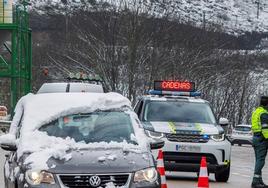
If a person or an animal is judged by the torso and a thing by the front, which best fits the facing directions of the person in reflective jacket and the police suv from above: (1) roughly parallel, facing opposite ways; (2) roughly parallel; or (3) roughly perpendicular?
roughly perpendicular

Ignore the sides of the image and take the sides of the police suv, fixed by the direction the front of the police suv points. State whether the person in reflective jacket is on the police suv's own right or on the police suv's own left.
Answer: on the police suv's own left

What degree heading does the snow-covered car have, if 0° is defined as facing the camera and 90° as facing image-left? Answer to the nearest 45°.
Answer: approximately 0°

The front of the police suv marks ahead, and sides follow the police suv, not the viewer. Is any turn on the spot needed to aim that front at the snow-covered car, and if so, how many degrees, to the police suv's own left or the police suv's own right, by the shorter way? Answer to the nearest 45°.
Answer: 0° — it already faces it

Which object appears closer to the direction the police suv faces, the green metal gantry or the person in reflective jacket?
the person in reflective jacket
